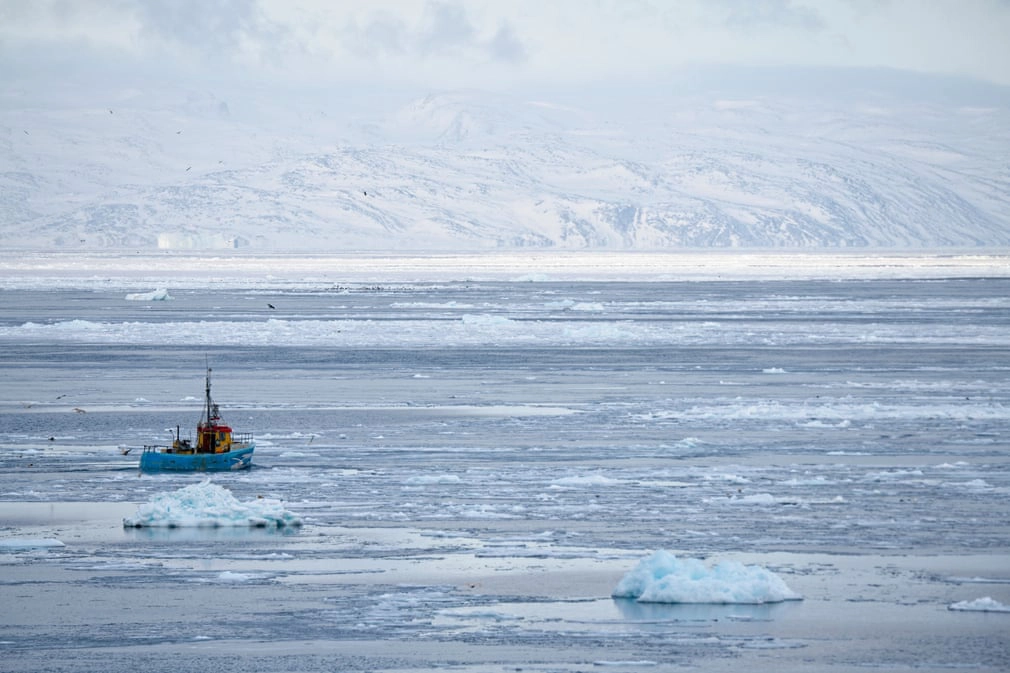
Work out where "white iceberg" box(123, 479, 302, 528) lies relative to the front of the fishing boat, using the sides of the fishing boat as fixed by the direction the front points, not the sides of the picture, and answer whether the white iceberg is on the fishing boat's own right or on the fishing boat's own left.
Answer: on the fishing boat's own right

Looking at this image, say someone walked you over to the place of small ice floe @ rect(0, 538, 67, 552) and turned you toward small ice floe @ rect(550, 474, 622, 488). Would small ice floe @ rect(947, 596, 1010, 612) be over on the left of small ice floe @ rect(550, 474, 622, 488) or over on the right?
right

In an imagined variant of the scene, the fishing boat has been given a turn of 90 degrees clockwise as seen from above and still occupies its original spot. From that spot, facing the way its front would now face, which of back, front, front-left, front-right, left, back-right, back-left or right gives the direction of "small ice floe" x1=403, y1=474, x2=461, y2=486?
front-left

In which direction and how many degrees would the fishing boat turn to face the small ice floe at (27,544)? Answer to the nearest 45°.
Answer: approximately 90° to its right

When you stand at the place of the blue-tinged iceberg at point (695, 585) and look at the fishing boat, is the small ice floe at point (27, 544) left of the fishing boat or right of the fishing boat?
left

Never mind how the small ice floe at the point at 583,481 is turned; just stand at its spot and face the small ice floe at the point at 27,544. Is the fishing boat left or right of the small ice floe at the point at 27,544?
right

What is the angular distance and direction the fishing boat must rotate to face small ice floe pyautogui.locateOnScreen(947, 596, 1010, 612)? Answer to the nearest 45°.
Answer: approximately 45° to its right

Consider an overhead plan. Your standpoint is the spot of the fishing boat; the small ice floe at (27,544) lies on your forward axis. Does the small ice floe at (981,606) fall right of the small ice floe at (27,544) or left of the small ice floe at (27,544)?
left

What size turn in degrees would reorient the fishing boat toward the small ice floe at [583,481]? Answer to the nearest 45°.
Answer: approximately 45° to its right

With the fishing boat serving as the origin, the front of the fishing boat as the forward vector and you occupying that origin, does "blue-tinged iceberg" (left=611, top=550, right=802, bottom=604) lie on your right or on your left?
on your right

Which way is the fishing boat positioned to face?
to the viewer's right
